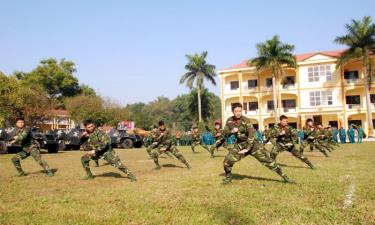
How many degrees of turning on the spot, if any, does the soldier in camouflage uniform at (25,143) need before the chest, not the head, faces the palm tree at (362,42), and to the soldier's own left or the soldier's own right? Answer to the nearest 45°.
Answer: approximately 180°

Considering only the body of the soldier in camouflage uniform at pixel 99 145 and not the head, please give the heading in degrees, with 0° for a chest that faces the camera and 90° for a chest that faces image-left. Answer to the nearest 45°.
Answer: approximately 45°

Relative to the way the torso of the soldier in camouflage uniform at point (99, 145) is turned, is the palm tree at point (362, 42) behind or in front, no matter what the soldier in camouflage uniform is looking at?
behind

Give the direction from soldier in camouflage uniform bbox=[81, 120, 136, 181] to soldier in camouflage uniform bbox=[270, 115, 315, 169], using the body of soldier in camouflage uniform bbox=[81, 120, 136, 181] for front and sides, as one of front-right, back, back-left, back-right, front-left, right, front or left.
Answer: back-left

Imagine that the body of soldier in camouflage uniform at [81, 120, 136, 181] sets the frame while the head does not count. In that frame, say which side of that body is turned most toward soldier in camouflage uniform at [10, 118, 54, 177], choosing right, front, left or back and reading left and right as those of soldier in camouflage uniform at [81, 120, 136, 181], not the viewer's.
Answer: right

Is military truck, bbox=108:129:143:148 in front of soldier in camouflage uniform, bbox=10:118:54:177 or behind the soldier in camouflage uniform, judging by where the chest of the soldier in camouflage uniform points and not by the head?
behind

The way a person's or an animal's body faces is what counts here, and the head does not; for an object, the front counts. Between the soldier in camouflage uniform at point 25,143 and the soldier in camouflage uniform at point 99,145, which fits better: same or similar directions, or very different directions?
same or similar directions

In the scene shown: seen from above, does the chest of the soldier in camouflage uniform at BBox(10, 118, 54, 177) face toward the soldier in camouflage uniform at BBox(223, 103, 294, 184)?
no

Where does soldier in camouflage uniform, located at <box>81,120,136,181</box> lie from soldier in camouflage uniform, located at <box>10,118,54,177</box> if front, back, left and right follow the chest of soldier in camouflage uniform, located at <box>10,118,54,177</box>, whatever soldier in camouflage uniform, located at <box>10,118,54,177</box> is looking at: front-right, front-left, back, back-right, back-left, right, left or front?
left

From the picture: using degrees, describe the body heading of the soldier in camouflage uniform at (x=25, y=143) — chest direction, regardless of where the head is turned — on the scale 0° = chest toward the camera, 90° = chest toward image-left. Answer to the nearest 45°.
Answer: approximately 45°

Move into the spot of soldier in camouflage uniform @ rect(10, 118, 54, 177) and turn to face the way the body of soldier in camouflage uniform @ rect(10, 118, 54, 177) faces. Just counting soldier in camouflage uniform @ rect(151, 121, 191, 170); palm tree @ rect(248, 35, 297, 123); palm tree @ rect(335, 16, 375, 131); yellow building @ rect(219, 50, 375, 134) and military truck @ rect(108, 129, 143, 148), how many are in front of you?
0
